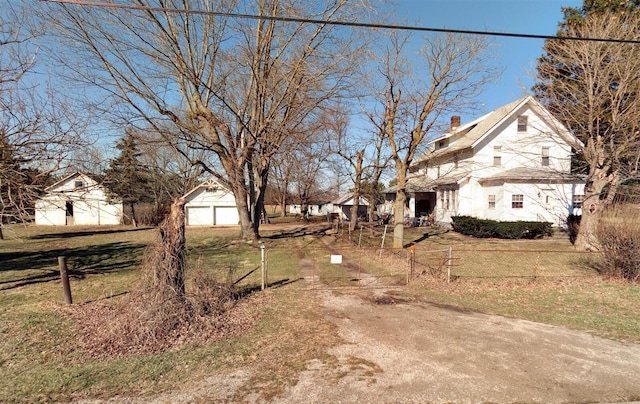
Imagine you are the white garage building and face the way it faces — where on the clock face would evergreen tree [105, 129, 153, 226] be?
The evergreen tree is roughly at 3 o'clock from the white garage building.

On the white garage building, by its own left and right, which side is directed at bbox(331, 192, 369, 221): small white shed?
left

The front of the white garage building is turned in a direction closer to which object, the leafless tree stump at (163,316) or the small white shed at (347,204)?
the leafless tree stump

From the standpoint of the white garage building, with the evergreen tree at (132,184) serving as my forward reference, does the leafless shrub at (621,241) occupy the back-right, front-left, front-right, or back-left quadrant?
back-left

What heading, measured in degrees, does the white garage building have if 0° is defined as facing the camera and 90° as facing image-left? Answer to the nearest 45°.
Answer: approximately 0°

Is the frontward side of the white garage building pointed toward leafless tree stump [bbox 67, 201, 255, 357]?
yes

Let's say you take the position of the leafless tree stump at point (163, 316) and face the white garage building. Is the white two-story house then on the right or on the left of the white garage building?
right

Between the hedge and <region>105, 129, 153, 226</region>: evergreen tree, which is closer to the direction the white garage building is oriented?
the hedge

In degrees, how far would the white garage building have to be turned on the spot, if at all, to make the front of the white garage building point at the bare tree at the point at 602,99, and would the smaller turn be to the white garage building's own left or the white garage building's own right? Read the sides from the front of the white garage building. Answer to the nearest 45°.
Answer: approximately 45° to the white garage building's own left

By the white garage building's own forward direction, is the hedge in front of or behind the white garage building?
in front

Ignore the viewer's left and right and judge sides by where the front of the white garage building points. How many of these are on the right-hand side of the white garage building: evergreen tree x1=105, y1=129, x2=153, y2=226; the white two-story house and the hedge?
1

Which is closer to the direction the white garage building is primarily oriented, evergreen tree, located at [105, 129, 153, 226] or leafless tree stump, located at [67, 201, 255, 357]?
the leafless tree stump

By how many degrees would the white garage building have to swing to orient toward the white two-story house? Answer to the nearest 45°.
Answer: approximately 45° to its left
